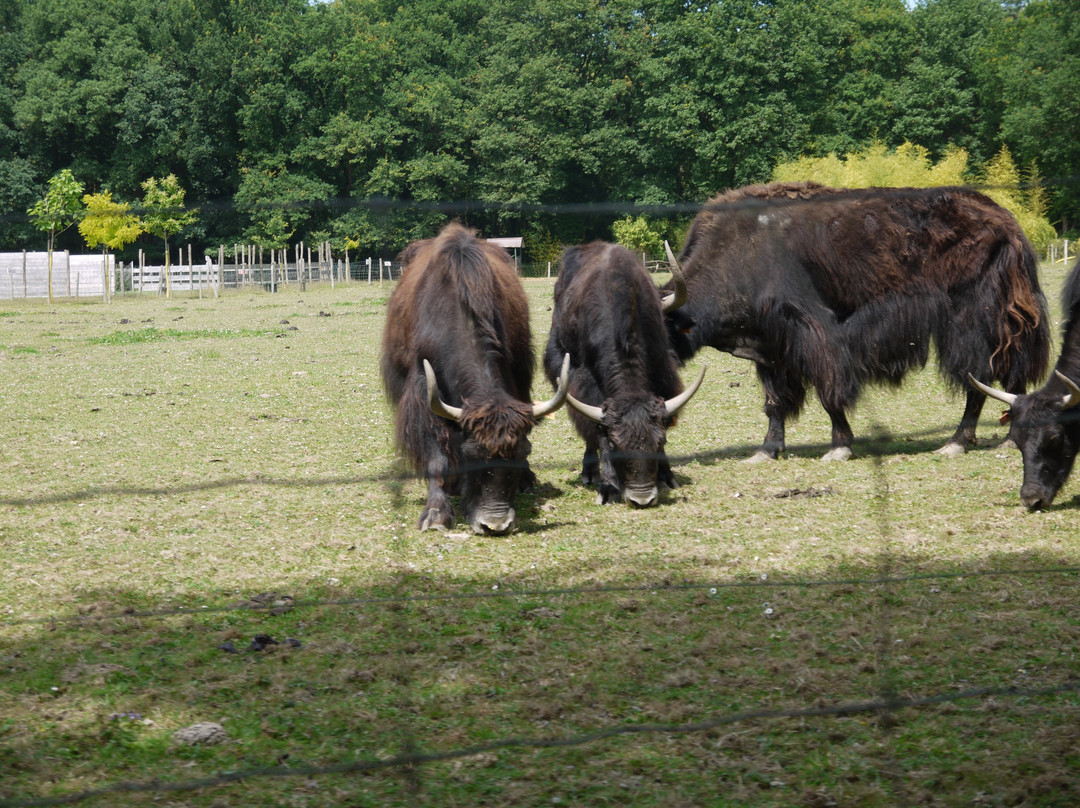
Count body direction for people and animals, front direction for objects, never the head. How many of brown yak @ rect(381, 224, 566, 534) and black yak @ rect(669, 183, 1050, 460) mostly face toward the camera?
1

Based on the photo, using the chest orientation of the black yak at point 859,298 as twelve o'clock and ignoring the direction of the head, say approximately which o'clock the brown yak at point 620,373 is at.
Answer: The brown yak is roughly at 10 o'clock from the black yak.

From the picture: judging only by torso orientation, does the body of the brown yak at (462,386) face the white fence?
no

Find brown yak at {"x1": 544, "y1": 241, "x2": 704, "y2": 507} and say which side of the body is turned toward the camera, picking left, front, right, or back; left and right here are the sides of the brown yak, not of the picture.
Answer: front

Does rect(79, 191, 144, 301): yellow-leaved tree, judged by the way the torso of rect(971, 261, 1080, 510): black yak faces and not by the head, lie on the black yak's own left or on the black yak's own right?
on the black yak's own right

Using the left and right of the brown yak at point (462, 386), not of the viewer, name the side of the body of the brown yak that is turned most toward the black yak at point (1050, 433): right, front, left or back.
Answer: left

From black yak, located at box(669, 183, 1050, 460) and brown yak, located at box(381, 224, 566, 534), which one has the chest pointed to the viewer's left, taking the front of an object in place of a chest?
the black yak

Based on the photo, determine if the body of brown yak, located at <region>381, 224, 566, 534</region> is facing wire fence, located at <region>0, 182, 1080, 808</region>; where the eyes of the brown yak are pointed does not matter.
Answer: yes

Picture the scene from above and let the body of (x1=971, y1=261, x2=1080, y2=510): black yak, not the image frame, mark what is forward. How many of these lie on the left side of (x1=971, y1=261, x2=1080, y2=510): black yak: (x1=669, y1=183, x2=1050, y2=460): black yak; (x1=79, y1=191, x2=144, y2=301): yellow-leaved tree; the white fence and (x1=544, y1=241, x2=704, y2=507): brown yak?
0

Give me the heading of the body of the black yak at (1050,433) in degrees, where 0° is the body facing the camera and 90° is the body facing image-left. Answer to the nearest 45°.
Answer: approximately 45°

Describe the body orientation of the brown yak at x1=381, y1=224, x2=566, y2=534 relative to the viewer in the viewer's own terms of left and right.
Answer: facing the viewer

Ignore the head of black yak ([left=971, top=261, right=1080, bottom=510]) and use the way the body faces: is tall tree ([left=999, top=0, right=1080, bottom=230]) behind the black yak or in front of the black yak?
behind

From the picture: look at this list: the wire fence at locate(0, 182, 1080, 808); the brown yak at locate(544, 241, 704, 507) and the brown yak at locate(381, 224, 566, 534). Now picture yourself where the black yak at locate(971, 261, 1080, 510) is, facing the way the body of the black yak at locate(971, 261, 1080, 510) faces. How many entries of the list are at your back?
0

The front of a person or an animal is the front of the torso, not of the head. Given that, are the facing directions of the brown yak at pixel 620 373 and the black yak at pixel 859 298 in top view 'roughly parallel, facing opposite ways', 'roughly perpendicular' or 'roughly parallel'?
roughly perpendicular

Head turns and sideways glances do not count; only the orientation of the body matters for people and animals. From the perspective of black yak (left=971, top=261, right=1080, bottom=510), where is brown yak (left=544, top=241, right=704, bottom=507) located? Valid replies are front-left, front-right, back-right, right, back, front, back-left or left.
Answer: front-right

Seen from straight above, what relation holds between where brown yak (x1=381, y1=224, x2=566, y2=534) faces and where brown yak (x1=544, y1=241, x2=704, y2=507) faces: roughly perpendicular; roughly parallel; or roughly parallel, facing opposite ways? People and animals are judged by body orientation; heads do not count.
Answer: roughly parallel

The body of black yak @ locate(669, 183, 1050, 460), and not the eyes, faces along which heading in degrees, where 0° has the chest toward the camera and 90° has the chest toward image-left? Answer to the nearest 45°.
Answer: approximately 90°
